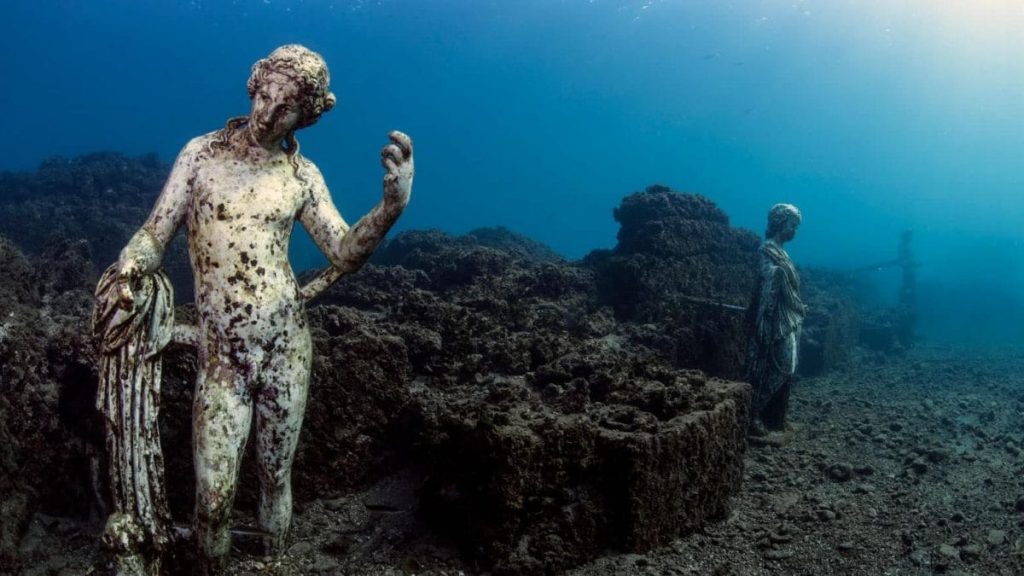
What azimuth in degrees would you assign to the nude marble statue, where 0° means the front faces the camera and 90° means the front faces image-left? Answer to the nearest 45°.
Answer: approximately 0°

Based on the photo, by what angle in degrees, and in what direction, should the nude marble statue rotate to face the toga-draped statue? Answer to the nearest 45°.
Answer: approximately 135° to its left
